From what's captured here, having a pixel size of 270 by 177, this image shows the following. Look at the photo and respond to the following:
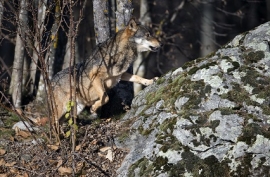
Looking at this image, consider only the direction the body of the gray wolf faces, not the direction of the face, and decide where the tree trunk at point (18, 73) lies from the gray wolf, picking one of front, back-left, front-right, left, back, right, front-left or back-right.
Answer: back-left

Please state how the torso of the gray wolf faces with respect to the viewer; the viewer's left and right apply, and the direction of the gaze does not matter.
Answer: facing to the right of the viewer

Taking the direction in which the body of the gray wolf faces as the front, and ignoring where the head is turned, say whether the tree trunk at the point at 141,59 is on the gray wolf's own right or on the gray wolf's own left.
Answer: on the gray wolf's own left
